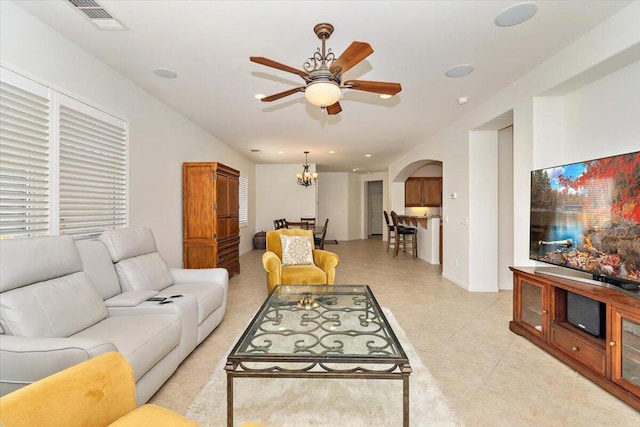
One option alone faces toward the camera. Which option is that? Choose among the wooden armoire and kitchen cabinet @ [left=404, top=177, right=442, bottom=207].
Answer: the kitchen cabinet

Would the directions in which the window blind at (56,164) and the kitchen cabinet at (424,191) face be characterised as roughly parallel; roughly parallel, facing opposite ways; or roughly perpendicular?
roughly perpendicular

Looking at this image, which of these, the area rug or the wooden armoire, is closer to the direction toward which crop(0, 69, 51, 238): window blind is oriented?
the area rug

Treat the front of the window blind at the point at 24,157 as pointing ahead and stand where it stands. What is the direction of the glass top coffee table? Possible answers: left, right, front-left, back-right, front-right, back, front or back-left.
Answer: front

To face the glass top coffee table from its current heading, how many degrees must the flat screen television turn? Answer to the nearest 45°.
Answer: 0° — it already faces it

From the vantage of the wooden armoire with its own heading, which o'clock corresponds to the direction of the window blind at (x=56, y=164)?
The window blind is roughly at 4 o'clock from the wooden armoire.

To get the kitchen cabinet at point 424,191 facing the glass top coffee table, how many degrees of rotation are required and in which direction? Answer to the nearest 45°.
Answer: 0° — it already faces it

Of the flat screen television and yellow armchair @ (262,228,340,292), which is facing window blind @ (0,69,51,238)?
the flat screen television

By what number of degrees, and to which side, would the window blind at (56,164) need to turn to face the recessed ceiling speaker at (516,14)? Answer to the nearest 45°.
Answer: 0° — it already faces it

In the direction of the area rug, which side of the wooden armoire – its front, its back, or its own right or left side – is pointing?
right

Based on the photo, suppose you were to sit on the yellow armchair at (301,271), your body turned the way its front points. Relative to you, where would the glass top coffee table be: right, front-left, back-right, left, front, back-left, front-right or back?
front-right

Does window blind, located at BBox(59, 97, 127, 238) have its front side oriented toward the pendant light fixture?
no

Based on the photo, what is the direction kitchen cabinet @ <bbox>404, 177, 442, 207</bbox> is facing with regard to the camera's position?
facing the viewer

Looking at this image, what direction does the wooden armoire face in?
to the viewer's right

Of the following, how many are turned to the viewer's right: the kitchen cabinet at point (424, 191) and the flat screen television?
0

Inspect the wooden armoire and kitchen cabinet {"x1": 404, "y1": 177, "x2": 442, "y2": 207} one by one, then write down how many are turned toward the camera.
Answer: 1

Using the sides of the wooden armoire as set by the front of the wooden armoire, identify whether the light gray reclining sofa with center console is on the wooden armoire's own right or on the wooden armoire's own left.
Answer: on the wooden armoire's own right

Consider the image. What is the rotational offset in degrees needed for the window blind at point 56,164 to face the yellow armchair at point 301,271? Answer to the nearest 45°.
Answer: approximately 45° to its left

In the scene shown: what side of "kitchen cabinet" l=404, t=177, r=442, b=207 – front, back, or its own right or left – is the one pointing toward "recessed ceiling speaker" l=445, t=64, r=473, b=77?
front

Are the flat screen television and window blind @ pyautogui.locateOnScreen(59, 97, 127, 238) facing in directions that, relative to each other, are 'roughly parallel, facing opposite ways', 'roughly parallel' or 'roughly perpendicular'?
roughly parallel, facing opposite ways

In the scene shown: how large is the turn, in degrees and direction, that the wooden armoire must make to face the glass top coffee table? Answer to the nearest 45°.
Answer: approximately 90° to its right

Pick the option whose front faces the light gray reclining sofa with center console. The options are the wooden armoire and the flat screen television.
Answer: the flat screen television
